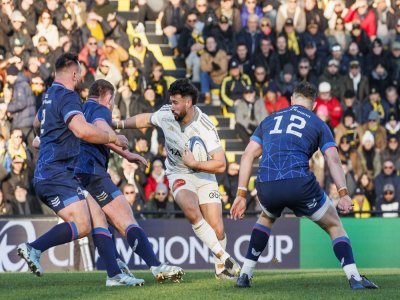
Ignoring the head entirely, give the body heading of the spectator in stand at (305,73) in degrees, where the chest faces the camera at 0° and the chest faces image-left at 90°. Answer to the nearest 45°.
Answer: approximately 0°

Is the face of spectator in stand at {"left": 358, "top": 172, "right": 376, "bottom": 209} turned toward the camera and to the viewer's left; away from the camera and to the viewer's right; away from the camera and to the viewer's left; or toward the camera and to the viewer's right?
toward the camera and to the viewer's left

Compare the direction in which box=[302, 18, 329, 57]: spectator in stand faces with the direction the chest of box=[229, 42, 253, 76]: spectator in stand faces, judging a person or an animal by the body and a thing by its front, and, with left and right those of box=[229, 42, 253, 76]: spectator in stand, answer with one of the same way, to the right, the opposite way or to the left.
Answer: the same way

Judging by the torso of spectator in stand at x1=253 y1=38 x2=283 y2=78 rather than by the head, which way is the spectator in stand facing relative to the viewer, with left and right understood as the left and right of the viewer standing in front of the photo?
facing the viewer

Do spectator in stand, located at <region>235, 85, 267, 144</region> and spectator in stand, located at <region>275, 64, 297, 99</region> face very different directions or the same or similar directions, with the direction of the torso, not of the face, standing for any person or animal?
same or similar directions

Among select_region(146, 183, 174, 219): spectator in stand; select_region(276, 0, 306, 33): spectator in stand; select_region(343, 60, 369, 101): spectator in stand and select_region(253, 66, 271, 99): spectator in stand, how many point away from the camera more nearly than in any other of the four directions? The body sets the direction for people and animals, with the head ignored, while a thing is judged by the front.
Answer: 0

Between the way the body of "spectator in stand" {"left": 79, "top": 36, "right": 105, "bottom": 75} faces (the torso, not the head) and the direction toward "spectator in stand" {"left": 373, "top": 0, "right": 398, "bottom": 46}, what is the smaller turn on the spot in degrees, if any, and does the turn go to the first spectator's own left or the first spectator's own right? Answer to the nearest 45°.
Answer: approximately 90° to the first spectator's own left

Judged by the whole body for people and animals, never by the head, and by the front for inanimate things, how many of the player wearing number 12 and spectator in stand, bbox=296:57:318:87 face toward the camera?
1

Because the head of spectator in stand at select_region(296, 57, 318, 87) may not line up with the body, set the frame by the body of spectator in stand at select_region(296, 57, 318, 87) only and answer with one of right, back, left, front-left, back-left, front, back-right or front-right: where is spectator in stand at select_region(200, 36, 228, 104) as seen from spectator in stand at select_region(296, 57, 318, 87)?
right

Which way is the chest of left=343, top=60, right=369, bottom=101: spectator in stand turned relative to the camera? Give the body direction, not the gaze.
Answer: toward the camera

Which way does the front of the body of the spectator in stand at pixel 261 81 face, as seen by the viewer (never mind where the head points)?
toward the camera

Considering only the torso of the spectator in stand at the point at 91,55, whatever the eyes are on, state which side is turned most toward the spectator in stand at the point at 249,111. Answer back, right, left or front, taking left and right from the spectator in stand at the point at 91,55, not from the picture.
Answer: left

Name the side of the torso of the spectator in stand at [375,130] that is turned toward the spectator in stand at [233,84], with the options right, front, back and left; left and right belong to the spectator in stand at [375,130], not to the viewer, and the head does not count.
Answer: right

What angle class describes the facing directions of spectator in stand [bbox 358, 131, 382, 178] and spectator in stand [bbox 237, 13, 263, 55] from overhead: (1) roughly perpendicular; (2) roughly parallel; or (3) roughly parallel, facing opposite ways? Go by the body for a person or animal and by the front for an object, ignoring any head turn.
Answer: roughly parallel

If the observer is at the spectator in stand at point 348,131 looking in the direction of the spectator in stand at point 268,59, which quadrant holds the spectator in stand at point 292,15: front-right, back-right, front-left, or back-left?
front-right

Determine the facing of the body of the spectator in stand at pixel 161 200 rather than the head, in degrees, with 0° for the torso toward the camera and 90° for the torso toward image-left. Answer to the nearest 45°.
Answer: approximately 0°

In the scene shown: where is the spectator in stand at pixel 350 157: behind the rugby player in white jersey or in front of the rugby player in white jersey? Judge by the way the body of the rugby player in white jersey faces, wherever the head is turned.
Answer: behind
